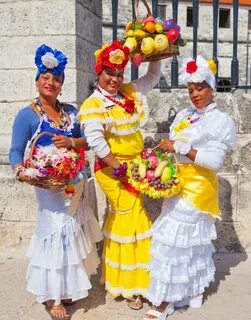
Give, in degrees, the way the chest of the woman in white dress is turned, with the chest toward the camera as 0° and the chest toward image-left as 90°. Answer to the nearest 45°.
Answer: approximately 45°

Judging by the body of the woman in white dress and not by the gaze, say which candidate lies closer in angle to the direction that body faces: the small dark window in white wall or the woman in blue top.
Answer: the woman in blue top

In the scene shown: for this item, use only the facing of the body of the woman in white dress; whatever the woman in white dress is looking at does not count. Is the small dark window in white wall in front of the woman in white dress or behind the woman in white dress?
behind

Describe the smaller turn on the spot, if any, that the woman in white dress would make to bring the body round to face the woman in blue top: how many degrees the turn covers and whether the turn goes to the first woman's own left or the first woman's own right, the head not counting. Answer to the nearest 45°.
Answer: approximately 45° to the first woman's own right
